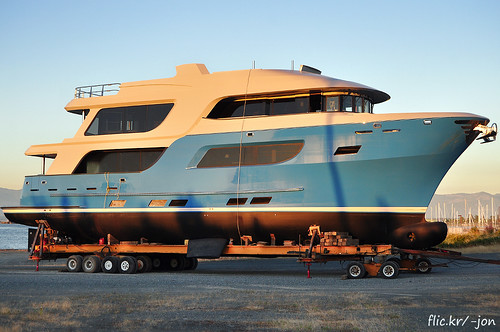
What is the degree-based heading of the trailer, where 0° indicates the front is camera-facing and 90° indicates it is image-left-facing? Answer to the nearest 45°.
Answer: approximately 270°
